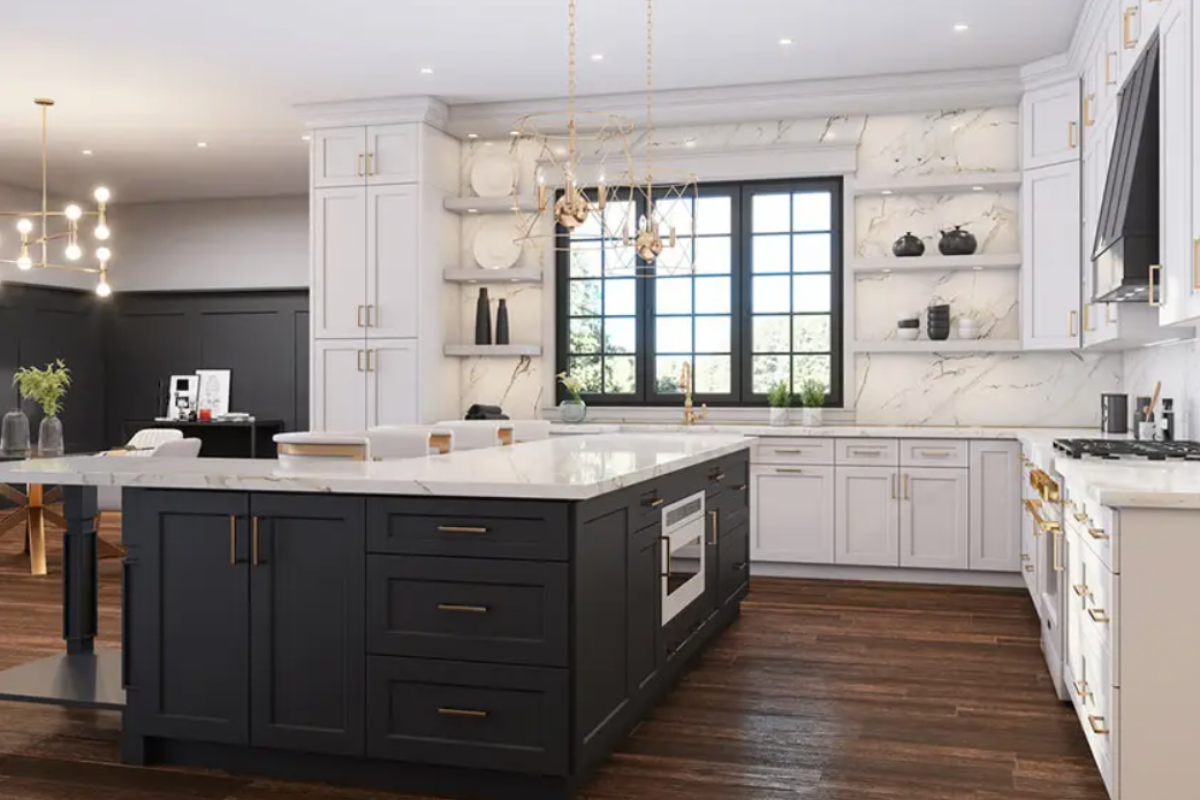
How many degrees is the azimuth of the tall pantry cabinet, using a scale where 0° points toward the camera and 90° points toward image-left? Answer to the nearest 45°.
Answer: approximately 45°

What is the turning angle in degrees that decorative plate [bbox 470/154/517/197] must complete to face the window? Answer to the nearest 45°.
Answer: approximately 90° to its left

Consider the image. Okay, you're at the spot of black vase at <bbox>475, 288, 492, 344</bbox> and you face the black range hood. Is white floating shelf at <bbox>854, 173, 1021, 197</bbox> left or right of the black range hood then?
left

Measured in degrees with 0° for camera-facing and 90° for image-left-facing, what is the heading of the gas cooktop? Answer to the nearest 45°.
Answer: approximately 90°

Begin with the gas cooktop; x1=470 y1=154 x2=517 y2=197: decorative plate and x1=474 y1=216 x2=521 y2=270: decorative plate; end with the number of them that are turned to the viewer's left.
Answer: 1

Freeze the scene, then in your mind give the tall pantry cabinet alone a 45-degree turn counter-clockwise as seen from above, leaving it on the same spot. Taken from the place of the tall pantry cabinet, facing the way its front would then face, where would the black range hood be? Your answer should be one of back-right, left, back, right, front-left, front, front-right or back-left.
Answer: front-left

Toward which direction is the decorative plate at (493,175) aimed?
toward the camera

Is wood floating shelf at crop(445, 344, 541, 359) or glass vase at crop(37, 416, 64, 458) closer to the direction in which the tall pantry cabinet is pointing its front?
the glass vase

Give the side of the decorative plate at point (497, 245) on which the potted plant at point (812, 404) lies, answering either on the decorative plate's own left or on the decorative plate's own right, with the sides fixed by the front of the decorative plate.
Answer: on the decorative plate's own left
